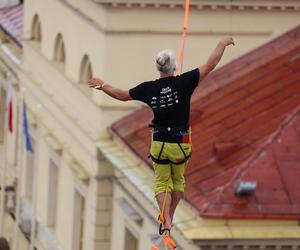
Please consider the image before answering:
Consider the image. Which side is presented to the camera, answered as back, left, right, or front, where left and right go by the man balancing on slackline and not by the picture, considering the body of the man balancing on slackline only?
back

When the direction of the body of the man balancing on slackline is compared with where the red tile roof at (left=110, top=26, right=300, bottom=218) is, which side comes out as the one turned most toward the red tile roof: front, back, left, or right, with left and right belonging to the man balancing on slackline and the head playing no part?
front

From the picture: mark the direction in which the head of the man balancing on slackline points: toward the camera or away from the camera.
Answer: away from the camera
